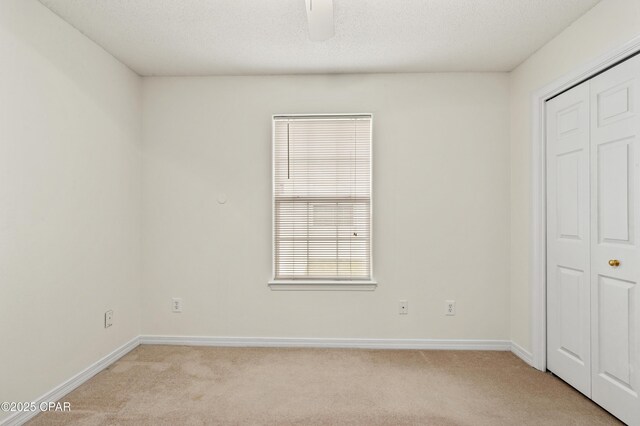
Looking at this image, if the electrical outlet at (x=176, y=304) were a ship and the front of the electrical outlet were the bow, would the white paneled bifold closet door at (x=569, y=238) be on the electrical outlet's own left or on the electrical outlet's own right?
on the electrical outlet's own left

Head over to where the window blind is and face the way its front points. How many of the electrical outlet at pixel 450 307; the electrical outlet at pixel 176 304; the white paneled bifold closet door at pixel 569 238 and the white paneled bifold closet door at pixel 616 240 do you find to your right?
1

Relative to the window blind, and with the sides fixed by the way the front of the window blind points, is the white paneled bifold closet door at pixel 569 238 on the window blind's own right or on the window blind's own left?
on the window blind's own left

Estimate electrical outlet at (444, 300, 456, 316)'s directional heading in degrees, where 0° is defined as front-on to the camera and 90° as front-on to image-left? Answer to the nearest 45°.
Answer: approximately 0°

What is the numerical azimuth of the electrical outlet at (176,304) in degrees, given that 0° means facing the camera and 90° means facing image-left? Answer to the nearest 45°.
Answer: approximately 0°

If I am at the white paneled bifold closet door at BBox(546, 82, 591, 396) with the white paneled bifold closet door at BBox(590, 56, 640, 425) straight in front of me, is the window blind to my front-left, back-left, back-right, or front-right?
back-right

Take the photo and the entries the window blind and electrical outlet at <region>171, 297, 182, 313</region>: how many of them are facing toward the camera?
2

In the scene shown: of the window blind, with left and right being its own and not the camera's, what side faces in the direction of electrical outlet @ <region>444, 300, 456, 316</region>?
left

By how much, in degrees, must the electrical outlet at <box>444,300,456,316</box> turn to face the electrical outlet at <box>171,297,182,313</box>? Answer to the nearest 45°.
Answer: approximately 90° to its right

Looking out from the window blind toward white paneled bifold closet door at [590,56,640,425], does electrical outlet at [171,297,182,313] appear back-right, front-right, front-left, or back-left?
back-right

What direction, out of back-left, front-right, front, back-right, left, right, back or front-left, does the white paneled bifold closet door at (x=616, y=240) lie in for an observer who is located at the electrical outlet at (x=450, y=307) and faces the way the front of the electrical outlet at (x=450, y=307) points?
front-left

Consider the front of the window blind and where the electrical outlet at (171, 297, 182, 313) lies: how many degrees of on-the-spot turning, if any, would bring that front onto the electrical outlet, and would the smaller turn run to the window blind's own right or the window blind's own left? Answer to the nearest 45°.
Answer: approximately 90° to the window blind's own right
